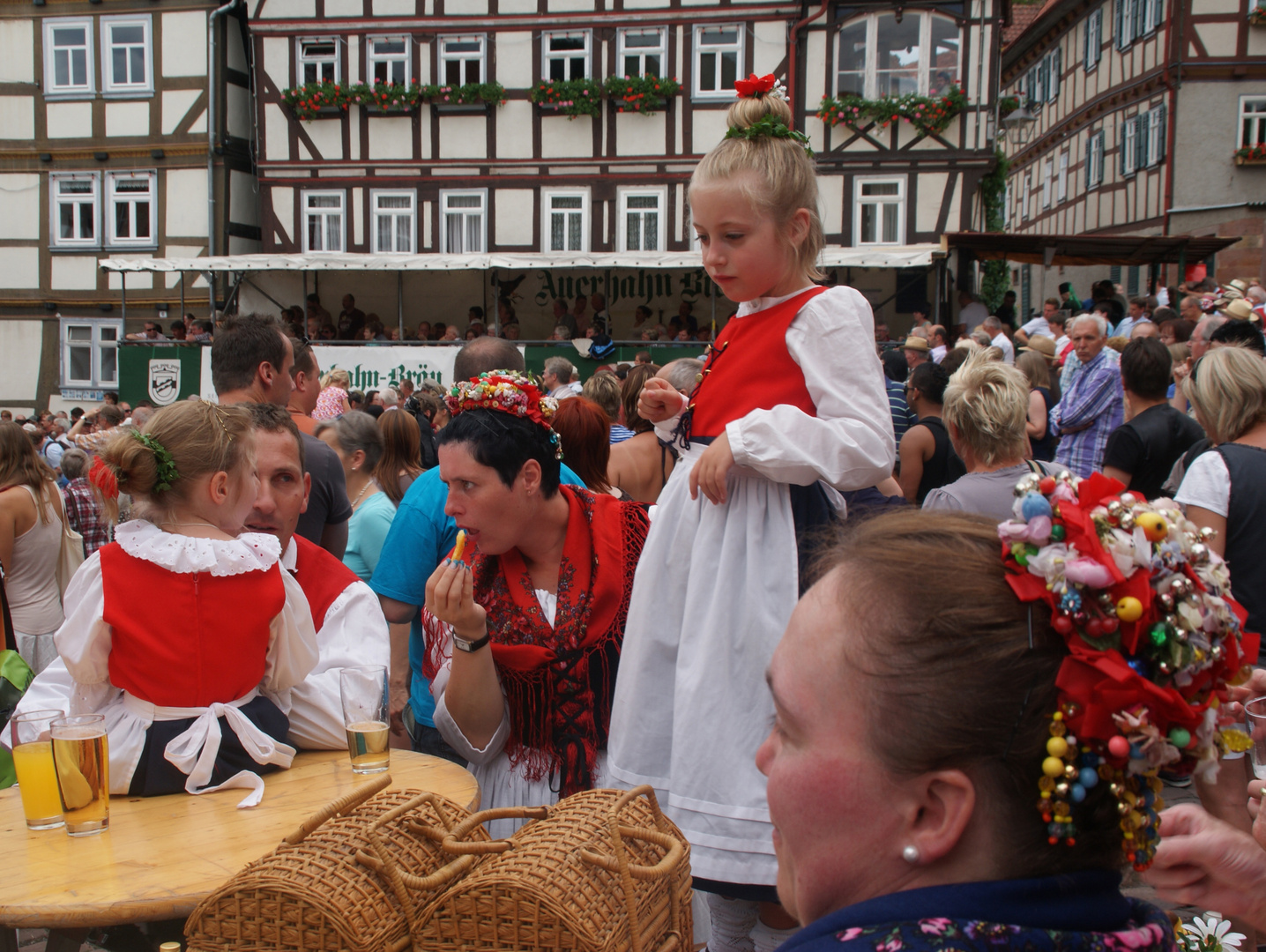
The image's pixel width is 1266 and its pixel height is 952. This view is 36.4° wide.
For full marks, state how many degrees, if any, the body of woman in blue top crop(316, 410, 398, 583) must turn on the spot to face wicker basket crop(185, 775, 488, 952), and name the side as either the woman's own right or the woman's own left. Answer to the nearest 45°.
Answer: approximately 90° to the woman's own left

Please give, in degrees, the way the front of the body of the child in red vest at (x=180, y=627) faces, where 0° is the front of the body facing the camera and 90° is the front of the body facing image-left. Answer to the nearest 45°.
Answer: approximately 180°

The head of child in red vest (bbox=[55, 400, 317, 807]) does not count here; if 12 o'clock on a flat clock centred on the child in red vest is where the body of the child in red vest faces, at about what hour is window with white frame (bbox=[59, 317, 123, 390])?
The window with white frame is roughly at 12 o'clock from the child in red vest.

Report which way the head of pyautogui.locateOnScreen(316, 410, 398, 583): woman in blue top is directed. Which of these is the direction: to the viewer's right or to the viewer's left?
to the viewer's left

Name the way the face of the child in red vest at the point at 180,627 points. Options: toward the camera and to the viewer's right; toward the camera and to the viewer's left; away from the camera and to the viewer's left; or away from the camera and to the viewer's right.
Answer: away from the camera and to the viewer's right

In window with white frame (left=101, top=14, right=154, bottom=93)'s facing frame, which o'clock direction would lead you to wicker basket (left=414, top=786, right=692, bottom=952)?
The wicker basket is roughly at 12 o'clock from the window with white frame.

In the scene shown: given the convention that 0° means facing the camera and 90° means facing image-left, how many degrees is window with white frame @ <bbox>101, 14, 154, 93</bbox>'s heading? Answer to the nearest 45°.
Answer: approximately 0°

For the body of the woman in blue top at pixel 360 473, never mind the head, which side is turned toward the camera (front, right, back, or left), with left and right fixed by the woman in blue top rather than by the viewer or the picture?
left

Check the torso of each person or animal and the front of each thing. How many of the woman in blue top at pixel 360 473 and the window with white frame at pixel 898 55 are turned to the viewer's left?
1

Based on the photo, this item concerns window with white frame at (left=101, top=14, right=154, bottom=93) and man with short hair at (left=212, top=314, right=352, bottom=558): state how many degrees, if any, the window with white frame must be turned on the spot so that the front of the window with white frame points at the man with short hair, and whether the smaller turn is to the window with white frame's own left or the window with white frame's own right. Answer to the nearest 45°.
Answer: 0° — it already faces them

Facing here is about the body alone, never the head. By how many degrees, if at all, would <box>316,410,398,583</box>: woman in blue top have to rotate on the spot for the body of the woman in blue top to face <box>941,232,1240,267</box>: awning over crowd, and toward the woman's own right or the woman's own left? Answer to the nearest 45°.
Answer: approximately 135° to the woman's own right

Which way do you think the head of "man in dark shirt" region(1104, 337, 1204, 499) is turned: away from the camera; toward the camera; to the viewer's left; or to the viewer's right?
away from the camera

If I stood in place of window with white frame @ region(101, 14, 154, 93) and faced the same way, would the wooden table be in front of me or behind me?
in front
